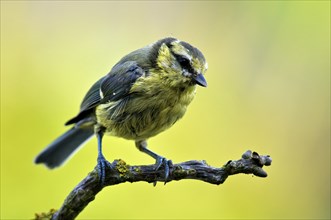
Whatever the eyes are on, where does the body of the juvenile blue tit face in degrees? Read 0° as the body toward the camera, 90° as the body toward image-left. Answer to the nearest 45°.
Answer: approximately 315°
